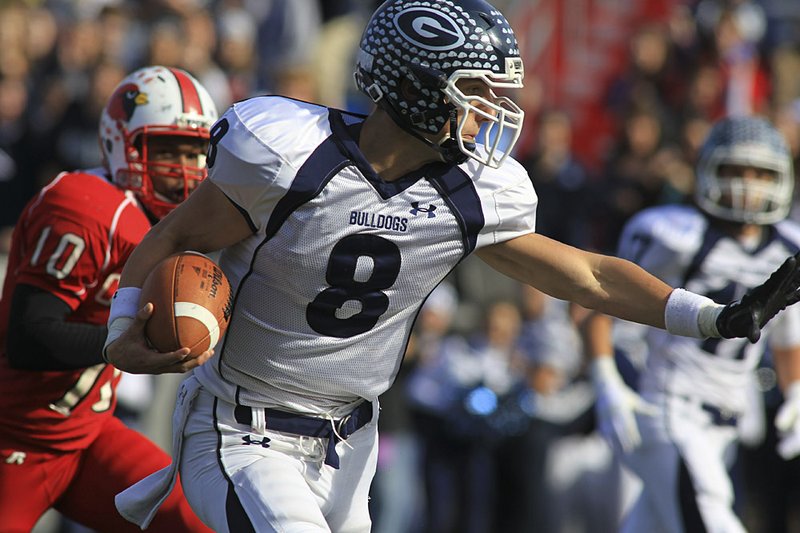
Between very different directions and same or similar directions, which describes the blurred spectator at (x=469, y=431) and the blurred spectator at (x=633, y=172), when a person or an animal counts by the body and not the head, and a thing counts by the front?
same or similar directions

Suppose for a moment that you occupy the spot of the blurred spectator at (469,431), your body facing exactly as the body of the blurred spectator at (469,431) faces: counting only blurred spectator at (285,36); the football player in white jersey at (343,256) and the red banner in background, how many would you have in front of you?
1

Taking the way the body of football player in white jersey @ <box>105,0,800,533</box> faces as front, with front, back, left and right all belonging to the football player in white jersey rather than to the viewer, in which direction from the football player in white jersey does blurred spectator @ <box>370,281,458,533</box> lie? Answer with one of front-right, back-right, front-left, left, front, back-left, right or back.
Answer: back-left

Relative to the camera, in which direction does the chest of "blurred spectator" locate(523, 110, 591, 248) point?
toward the camera

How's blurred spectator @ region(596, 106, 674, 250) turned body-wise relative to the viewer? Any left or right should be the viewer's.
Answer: facing the viewer

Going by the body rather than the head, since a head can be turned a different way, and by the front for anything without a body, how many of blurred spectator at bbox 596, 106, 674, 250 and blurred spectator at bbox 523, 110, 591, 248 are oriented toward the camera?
2

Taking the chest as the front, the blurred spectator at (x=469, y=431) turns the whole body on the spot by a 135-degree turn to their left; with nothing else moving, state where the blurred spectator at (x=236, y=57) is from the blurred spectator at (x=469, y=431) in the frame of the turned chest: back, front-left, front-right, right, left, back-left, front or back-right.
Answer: left

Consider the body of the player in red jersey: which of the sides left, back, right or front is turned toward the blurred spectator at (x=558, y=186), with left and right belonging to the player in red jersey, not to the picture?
left

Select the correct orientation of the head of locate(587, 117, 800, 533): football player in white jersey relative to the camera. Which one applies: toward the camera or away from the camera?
toward the camera

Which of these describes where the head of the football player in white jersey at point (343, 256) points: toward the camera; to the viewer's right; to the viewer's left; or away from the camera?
to the viewer's right

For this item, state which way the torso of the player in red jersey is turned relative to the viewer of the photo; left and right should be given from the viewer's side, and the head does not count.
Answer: facing the viewer and to the right of the viewer

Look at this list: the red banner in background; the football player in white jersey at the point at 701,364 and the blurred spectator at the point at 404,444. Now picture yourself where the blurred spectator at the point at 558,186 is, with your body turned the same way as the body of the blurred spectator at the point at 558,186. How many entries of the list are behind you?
1

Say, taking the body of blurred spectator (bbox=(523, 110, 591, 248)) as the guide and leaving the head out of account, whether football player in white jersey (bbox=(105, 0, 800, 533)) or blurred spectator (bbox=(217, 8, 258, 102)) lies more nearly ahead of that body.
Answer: the football player in white jersey
